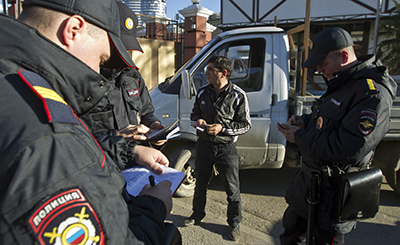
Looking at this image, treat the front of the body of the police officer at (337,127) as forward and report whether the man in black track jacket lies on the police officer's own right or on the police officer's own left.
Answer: on the police officer's own right

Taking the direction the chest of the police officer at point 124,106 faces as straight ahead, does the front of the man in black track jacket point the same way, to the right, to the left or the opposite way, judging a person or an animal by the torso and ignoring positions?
to the right

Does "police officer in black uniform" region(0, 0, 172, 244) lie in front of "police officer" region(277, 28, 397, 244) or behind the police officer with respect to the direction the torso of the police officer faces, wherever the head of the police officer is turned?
in front

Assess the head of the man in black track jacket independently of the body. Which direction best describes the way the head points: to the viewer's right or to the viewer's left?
to the viewer's left

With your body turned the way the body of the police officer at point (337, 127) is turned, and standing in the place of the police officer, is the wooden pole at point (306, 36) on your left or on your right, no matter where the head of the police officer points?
on your right

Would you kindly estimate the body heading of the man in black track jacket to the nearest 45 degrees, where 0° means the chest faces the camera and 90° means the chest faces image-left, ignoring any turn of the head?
approximately 45°

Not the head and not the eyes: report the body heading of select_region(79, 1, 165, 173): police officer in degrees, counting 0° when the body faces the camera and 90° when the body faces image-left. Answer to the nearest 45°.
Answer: approximately 315°

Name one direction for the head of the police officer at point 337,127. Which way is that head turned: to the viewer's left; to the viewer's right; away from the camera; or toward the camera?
to the viewer's left

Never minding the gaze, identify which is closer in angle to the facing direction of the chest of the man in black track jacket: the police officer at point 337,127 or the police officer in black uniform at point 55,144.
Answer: the police officer in black uniform

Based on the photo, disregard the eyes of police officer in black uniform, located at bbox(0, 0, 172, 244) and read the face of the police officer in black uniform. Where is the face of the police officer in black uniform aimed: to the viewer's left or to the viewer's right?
to the viewer's right

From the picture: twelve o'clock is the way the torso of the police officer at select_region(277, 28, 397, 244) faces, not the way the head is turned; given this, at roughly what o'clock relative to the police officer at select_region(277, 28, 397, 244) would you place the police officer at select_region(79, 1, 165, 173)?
the police officer at select_region(79, 1, 165, 173) is roughly at 1 o'clock from the police officer at select_region(277, 28, 397, 244).
